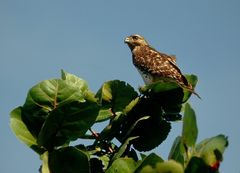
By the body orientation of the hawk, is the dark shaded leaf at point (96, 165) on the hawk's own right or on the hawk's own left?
on the hawk's own left

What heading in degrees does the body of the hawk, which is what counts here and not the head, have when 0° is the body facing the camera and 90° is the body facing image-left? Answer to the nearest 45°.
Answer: approximately 90°
